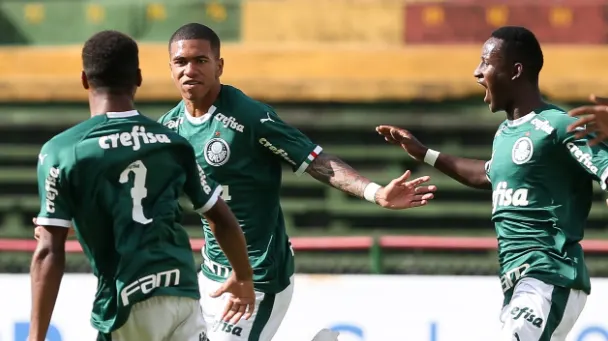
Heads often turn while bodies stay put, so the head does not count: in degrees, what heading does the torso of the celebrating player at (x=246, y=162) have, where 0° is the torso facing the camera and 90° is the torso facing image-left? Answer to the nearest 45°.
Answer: approximately 45°

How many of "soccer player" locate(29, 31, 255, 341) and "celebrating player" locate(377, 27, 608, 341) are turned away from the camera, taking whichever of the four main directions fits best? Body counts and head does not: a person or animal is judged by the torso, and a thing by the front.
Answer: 1

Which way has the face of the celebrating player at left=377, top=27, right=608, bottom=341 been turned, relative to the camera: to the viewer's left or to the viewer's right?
to the viewer's left

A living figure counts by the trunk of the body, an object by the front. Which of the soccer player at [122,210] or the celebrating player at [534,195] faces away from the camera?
the soccer player

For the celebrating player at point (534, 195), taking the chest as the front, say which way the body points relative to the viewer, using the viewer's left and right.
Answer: facing the viewer and to the left of the viewer

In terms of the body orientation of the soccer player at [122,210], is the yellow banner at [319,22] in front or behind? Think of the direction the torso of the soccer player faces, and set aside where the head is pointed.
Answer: in front

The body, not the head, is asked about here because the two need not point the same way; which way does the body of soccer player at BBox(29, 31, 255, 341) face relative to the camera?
away from the camera

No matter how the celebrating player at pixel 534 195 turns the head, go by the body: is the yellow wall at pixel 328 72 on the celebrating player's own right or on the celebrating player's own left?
on the celebrating player's own right

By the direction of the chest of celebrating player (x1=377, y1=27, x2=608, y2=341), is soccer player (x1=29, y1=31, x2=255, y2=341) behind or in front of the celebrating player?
in front

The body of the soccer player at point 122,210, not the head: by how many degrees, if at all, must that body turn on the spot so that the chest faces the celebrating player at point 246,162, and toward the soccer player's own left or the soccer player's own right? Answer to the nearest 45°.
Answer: approximately 45° to the soccer player's own right

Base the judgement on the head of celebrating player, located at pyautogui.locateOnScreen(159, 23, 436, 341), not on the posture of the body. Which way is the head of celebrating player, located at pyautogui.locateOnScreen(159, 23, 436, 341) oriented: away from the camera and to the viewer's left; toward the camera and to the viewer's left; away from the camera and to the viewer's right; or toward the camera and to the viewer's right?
toward the camera and to the viewer's left
